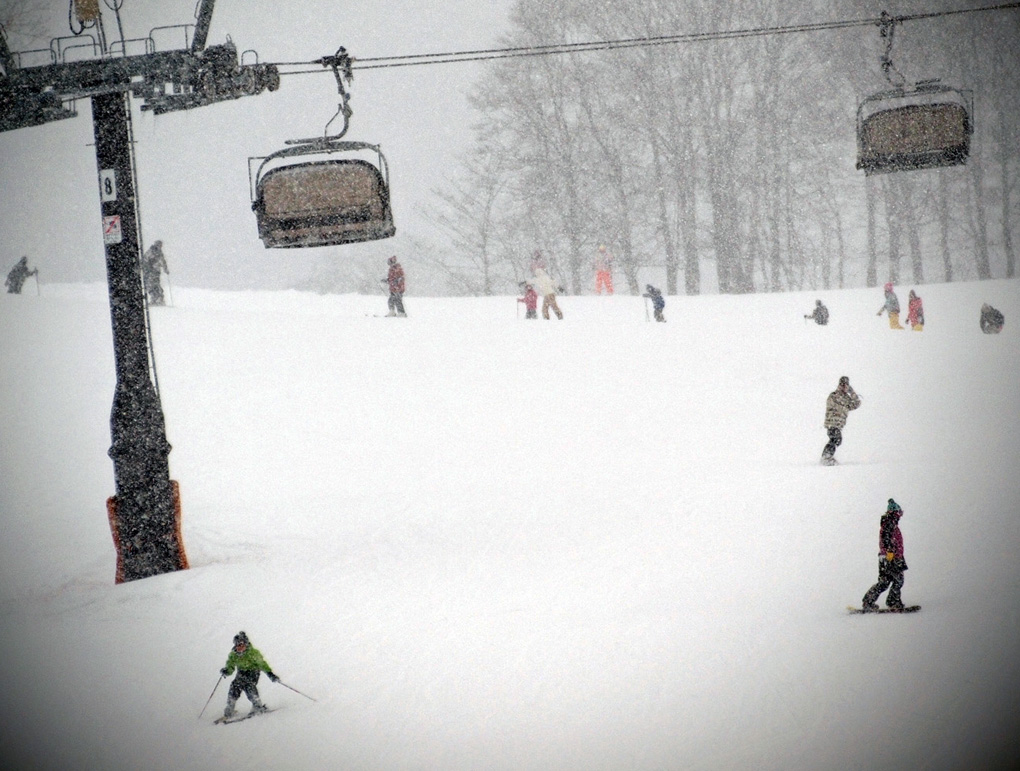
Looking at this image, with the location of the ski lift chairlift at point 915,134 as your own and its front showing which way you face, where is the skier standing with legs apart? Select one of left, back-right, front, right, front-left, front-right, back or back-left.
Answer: front-right

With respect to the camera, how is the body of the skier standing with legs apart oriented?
toward the camera

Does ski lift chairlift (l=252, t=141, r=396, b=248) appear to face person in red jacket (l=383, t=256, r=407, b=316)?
no

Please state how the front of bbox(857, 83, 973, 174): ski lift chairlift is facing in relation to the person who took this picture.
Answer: facing the viewer

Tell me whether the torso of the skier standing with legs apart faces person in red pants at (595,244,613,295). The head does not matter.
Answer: no

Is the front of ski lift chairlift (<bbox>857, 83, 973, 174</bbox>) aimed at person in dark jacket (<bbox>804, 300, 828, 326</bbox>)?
no
